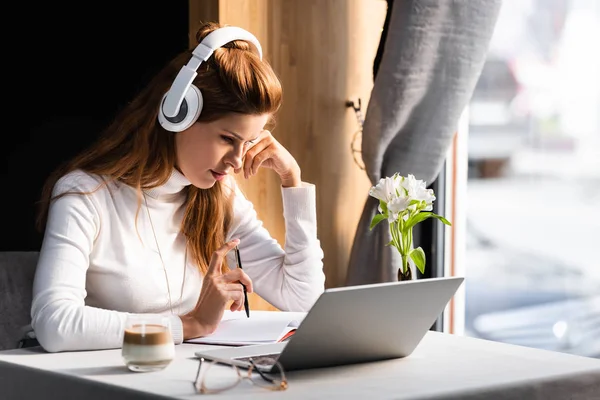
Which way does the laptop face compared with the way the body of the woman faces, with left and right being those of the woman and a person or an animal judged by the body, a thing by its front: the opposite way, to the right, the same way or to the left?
the opposite way

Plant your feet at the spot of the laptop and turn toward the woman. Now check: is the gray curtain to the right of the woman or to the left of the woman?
right

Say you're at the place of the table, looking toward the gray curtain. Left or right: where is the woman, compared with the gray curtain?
left

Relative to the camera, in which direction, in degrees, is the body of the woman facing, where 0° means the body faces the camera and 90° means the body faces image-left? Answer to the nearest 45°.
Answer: approximately 315°

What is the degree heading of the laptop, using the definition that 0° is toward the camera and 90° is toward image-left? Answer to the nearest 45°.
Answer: approximately 135°

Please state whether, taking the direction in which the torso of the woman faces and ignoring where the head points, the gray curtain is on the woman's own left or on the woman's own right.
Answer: on the woman's own left

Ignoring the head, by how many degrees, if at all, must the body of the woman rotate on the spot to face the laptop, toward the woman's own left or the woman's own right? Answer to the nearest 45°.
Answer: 0° — they already face it

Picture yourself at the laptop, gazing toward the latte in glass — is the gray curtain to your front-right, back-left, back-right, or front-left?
back-right
